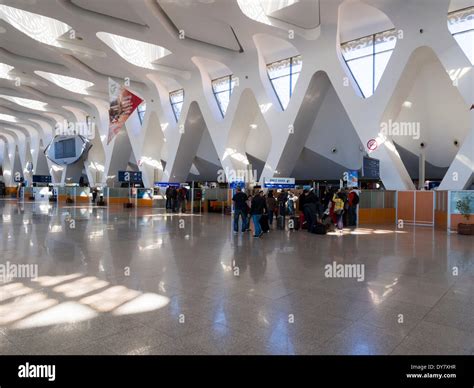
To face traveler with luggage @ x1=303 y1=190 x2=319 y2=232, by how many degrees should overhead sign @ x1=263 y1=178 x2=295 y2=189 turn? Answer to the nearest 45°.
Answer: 0° — it already faces them

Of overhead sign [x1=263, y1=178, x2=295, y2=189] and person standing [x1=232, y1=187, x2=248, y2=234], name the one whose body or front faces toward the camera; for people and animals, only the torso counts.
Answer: the overhead sign

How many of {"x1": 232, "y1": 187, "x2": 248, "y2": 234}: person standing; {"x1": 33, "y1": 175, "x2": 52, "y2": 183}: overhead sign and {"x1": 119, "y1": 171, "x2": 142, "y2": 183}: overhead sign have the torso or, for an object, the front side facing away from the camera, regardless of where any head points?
1

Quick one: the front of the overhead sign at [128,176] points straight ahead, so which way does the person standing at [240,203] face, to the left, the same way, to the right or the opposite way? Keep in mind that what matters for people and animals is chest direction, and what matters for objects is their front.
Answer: the opposite way

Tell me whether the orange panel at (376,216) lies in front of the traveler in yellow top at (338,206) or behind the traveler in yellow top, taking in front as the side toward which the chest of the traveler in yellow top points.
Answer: in front

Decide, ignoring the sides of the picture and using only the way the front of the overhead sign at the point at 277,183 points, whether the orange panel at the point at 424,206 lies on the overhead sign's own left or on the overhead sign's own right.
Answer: on the overhead sign's own left

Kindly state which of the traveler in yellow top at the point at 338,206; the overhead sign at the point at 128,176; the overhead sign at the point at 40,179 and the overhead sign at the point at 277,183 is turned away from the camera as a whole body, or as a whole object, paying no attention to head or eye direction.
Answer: the traveler in yellow top

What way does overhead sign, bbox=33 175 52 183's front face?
toward the camera

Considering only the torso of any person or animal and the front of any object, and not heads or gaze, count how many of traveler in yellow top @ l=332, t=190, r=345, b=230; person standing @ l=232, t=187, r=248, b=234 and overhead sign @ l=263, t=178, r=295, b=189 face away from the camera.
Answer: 2

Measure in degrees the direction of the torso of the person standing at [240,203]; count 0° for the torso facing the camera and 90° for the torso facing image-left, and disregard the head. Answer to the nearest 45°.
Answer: approximately 180°

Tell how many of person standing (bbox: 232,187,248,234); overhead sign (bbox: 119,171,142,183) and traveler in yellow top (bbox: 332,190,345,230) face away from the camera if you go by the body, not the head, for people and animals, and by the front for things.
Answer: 2

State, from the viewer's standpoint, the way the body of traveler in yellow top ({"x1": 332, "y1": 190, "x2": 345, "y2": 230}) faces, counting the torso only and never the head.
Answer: away from the camera

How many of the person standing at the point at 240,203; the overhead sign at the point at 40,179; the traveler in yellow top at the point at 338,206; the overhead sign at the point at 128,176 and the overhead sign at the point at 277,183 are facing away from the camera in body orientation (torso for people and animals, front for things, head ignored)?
2

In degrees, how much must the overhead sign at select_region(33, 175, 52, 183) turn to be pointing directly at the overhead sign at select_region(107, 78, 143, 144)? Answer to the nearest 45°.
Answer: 0° — it already faces it

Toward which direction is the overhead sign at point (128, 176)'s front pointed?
toward the camera
